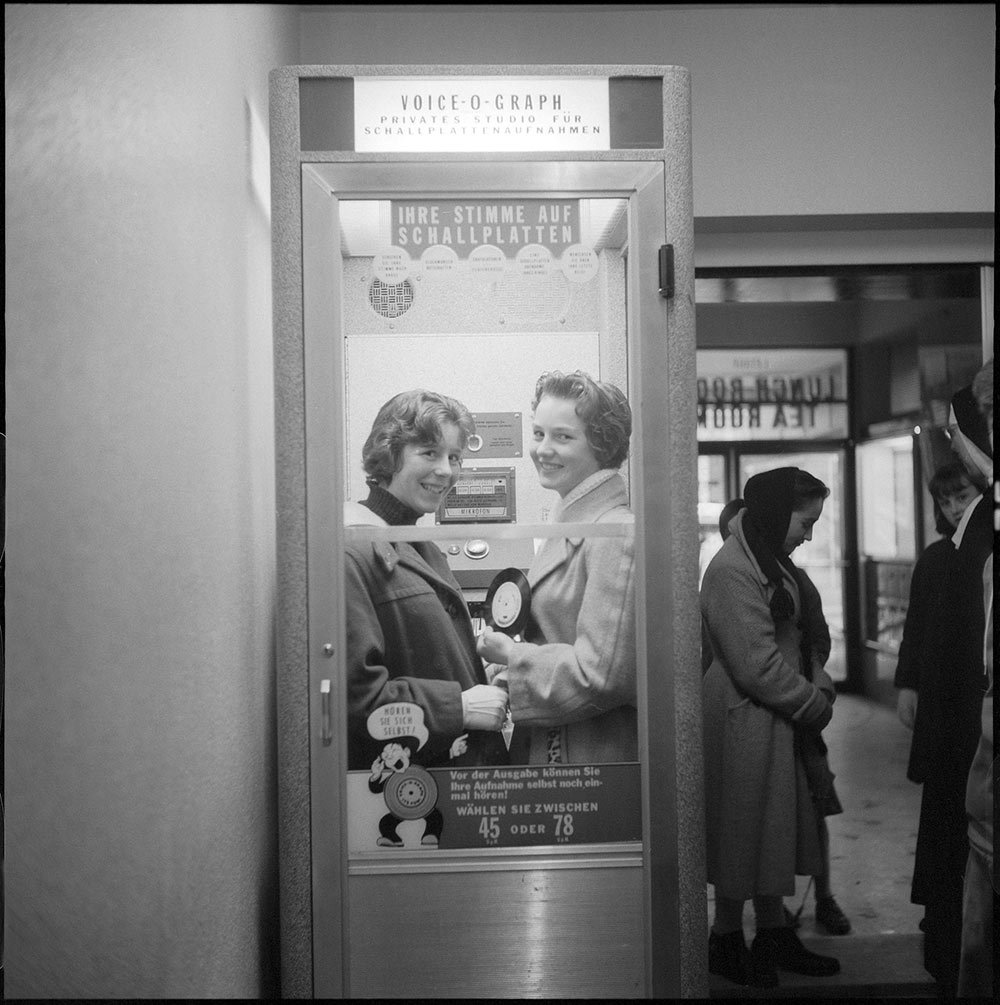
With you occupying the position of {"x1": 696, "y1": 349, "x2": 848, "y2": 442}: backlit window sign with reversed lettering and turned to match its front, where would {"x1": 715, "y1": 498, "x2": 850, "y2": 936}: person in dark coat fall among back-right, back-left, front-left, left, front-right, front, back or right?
back

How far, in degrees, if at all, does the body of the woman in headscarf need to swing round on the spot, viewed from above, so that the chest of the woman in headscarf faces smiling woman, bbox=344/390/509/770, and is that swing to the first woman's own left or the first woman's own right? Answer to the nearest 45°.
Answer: approximately 135° to the first woman's own right

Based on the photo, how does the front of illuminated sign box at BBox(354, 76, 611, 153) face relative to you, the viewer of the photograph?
facing the viewer

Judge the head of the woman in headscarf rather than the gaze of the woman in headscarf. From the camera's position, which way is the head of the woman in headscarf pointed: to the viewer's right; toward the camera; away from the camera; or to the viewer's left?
to the viewer's right

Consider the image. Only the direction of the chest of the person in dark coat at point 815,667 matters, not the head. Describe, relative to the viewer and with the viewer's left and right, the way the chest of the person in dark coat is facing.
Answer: facing the viewer and to the right of the viewer

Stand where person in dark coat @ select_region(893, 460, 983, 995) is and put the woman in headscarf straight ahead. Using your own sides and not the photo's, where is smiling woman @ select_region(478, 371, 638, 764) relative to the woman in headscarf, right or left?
left

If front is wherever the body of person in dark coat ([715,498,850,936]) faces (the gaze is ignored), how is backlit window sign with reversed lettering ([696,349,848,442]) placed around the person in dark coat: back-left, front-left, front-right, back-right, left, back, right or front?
back-left

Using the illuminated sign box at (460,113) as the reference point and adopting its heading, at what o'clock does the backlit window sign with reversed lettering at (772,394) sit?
the backlit window sign with reversed lettering at (772,394) is roughly at 7 o'clock from the illuminated sign box at (460,113).

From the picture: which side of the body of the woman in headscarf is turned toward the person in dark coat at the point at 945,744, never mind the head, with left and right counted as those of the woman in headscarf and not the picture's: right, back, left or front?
front

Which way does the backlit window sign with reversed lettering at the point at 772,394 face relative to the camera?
away from the camera

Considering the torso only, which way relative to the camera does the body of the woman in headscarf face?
to the viewer's right

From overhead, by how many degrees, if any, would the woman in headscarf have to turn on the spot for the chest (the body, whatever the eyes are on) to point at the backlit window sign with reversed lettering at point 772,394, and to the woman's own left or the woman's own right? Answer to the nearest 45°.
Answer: approximately 90° to the woman's own left

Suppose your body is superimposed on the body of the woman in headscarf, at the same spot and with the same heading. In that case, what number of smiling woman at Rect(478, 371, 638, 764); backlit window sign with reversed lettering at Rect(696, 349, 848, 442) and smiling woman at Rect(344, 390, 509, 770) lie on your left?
1
